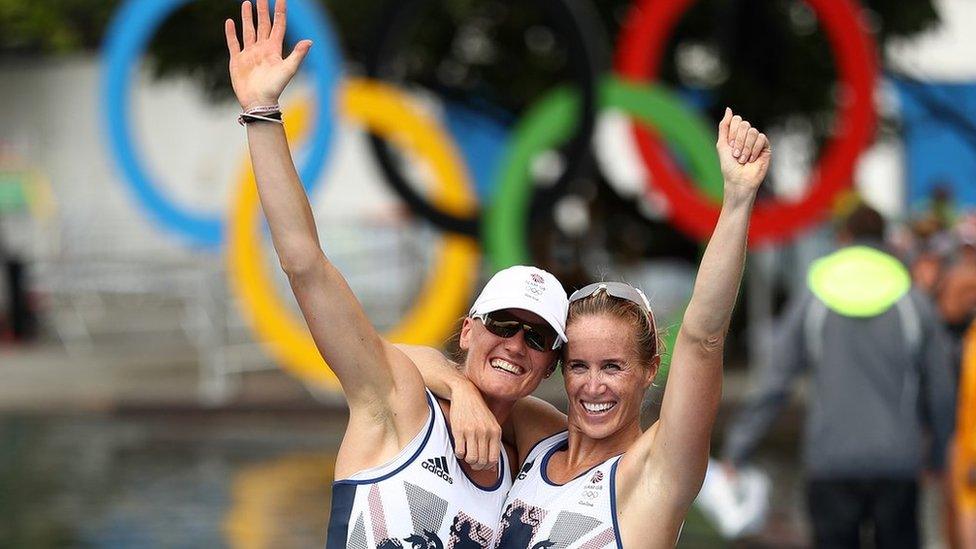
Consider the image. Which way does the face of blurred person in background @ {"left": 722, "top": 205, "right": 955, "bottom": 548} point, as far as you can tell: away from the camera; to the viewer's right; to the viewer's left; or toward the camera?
away from the camera

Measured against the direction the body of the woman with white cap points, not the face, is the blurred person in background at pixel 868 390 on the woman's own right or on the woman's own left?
on the woman's own left

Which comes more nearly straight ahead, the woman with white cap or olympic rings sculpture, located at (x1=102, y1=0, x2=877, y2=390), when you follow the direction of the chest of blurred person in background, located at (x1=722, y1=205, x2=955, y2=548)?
the olympic rings sculpture

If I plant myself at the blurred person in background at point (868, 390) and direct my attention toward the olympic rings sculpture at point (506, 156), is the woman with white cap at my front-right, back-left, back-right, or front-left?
back-left

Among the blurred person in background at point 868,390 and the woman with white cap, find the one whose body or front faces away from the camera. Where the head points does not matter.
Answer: the blurred person in background

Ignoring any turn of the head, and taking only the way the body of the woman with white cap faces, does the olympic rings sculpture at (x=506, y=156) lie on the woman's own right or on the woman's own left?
on the woman's own left

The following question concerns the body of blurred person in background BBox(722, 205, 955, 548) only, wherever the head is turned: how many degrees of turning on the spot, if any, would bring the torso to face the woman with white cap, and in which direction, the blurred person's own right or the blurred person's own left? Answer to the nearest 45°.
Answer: approximately 180°

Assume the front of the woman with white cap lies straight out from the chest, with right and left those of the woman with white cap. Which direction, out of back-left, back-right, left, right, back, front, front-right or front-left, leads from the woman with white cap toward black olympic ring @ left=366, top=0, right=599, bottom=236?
back-left

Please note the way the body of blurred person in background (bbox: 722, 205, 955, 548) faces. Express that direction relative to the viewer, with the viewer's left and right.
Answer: facing away from the viewer

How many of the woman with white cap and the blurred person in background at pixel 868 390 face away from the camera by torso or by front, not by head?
1
